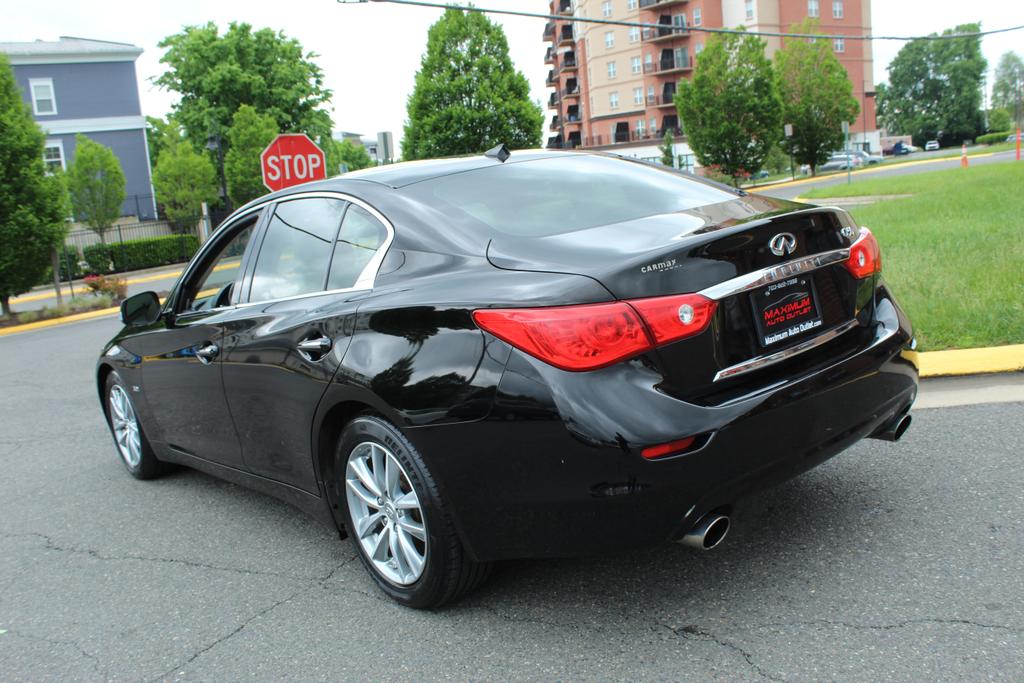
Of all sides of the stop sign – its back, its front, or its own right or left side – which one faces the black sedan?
front

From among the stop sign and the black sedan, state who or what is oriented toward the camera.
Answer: the stop sign

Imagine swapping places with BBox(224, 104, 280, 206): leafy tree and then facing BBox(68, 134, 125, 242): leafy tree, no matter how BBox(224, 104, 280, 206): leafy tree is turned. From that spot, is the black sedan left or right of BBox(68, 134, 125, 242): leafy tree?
left

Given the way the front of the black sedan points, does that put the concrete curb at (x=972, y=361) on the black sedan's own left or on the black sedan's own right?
on the black sedan's own right

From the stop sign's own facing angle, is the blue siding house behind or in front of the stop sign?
behind

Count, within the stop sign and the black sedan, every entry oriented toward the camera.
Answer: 1

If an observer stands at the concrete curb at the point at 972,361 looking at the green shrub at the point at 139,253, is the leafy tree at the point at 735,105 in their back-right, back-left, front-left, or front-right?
front-right

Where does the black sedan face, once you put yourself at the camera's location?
facing away from the viewer and to the left of the viewer

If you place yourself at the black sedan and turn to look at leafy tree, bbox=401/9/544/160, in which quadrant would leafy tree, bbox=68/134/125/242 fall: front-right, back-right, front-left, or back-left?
front-left

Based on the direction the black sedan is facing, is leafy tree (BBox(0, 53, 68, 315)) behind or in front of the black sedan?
in front

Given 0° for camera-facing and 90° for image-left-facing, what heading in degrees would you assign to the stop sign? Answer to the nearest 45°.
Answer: approximately 0°

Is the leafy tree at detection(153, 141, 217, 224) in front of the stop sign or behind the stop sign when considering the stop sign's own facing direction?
behind
